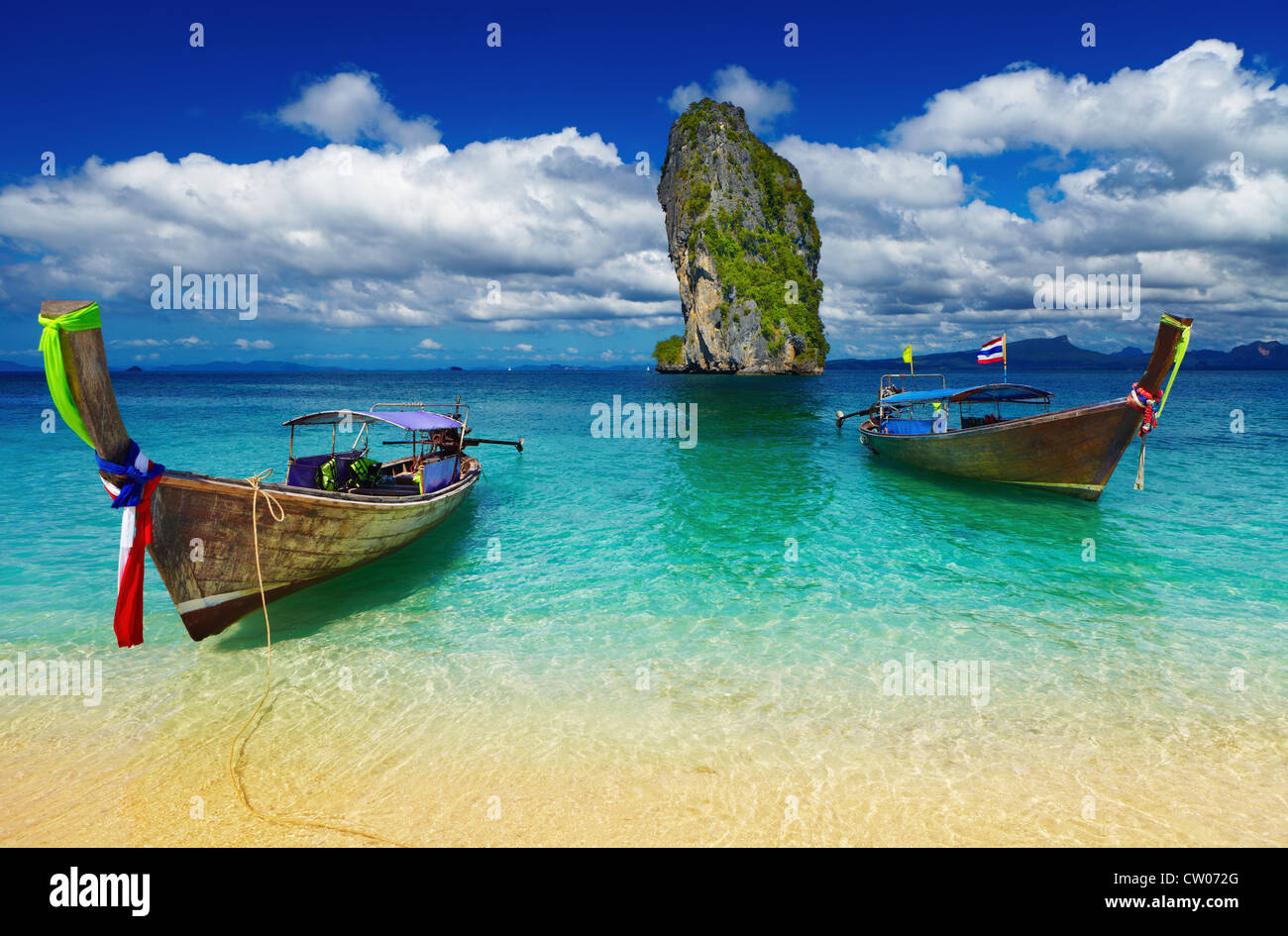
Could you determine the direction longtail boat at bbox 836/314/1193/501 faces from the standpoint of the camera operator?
facing the viewer and to the right of the viewer

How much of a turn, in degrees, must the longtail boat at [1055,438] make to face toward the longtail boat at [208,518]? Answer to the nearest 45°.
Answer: approximately 90° to its right

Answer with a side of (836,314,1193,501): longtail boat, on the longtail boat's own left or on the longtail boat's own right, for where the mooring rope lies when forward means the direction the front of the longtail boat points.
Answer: on the longtail boat's own right

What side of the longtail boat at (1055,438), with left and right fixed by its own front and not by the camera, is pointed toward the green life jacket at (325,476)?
right

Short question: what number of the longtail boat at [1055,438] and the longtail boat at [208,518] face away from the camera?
0

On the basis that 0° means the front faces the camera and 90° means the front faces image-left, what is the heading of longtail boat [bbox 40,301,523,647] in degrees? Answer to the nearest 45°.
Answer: approximately 45°

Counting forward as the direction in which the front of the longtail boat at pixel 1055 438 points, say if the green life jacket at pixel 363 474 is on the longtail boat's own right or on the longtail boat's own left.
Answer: on the longtail boat's own right
